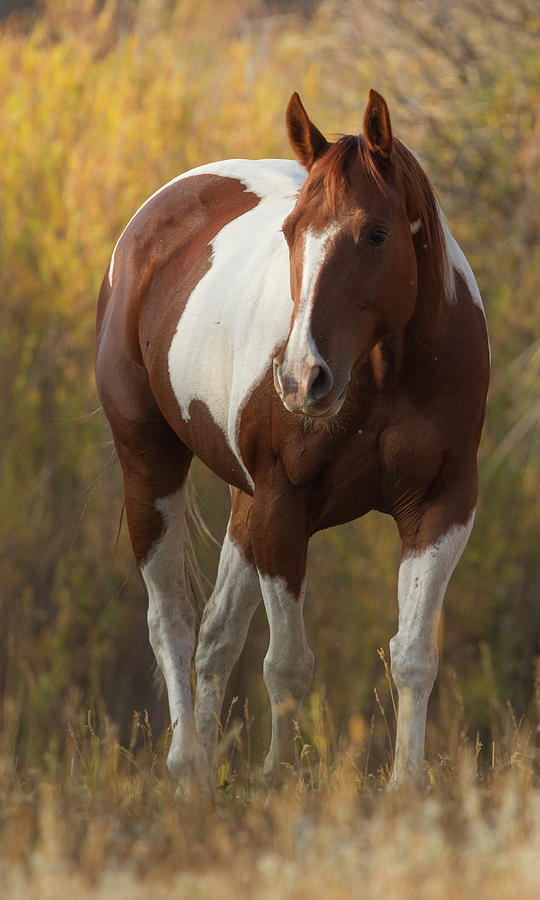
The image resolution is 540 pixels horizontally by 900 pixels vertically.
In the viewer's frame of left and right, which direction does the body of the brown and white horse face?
facing the viewer and to the right of the viewer
